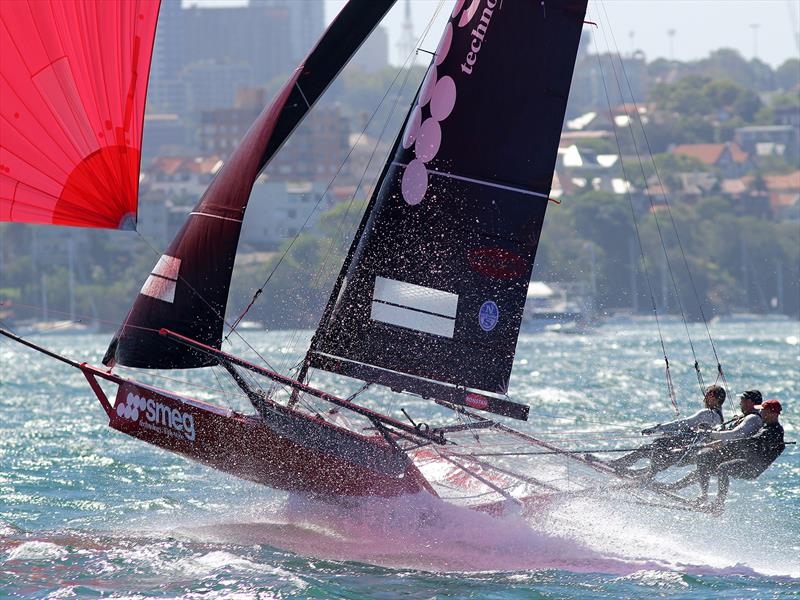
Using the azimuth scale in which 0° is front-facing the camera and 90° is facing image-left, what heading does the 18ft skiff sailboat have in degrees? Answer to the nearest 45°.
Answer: approximately 90°
